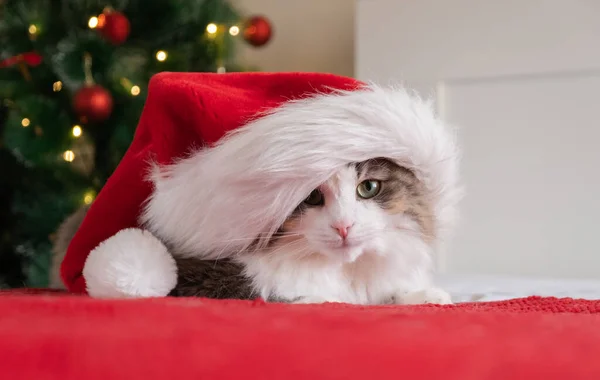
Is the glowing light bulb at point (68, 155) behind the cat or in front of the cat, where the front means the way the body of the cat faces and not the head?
behind

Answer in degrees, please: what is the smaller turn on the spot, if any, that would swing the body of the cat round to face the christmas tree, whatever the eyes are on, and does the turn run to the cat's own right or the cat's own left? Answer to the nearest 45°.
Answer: approximately 180°

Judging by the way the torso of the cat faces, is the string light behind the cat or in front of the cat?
behind

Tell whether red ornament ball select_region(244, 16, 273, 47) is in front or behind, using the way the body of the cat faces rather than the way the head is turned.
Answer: behind

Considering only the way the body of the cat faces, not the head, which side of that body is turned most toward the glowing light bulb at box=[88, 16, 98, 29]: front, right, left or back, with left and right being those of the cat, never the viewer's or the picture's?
back

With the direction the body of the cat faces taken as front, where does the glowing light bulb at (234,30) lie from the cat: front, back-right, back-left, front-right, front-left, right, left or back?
back-left

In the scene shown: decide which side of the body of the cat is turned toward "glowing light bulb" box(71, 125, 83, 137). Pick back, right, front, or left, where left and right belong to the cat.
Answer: back

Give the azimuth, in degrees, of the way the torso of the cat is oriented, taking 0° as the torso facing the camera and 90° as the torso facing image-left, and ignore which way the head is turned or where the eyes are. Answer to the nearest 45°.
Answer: approximately 315°

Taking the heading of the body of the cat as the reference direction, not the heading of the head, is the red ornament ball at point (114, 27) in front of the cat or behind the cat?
behind

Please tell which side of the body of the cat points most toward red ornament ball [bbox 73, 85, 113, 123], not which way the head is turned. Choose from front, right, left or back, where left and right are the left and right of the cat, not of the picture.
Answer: back
